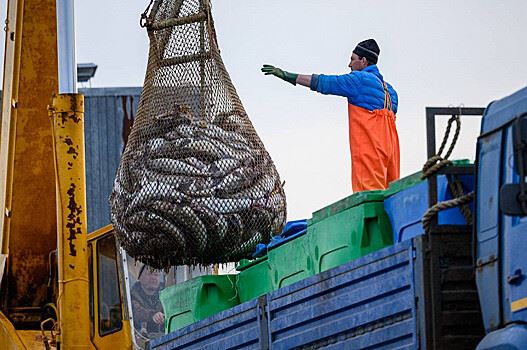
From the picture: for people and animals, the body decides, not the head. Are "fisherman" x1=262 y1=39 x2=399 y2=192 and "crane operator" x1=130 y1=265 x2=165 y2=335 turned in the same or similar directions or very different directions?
very different directions

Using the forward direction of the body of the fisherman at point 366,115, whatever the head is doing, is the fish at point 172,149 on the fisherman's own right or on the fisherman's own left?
on the fisherman's own left

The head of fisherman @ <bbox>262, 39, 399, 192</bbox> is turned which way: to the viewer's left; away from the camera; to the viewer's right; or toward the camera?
to the viewer's left

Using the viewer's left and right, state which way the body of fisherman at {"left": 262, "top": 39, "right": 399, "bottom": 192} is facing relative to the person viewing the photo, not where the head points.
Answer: facing away from the viewer and to the left of the viewer

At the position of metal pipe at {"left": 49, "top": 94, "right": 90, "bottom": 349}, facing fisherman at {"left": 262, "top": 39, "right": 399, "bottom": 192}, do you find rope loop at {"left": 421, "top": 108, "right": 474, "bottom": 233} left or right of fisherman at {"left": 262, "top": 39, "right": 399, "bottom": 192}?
right

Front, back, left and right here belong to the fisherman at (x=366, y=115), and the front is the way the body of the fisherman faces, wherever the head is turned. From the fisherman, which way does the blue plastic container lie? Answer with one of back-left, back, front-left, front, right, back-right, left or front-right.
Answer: back-left

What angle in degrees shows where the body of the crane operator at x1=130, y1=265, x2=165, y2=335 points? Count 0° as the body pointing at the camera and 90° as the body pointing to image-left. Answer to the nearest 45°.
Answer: approximately 315°
